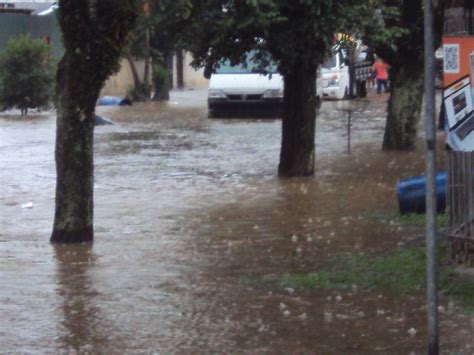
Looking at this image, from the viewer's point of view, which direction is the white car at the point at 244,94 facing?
toward the camera

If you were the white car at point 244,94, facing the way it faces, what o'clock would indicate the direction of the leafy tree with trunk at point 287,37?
The leafy tree with trunk is roughly at 12 o'clock from the white car.

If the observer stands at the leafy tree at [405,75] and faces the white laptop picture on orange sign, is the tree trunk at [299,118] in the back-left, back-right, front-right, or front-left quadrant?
front-right

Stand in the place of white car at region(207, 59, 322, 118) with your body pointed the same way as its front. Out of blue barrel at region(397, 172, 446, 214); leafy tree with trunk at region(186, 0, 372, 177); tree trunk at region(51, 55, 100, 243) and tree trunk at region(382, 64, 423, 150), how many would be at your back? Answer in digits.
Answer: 0

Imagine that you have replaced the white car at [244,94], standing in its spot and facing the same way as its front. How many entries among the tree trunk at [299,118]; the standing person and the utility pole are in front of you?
2

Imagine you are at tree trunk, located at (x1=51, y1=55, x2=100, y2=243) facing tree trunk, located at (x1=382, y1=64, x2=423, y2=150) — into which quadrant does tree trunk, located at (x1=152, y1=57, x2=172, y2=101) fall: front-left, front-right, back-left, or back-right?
front-left

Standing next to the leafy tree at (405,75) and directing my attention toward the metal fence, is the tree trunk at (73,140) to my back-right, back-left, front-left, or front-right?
front-right

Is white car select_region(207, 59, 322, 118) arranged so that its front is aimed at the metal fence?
yes

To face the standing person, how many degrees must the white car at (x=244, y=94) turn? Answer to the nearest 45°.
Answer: approximately 135° to its left

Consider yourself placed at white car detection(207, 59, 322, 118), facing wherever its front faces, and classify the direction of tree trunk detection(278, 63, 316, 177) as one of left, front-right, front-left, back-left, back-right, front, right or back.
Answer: front

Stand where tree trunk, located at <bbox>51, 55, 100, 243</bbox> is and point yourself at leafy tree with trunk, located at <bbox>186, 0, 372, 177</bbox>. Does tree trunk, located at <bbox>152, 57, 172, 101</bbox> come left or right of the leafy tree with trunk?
left

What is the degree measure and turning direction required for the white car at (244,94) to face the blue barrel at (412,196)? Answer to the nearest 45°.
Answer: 0° — it already faces it

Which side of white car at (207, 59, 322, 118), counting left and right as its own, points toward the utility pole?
front

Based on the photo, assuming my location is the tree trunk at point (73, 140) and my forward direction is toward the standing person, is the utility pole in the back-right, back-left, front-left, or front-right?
back-right

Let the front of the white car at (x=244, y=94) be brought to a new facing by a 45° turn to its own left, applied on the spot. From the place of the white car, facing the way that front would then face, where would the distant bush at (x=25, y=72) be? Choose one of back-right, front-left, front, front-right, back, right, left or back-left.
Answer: back-right

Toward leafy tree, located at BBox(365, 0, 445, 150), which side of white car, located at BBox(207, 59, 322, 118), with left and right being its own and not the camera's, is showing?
front

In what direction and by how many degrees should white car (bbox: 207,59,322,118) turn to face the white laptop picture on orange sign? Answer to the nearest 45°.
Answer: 0° — it already faces it
